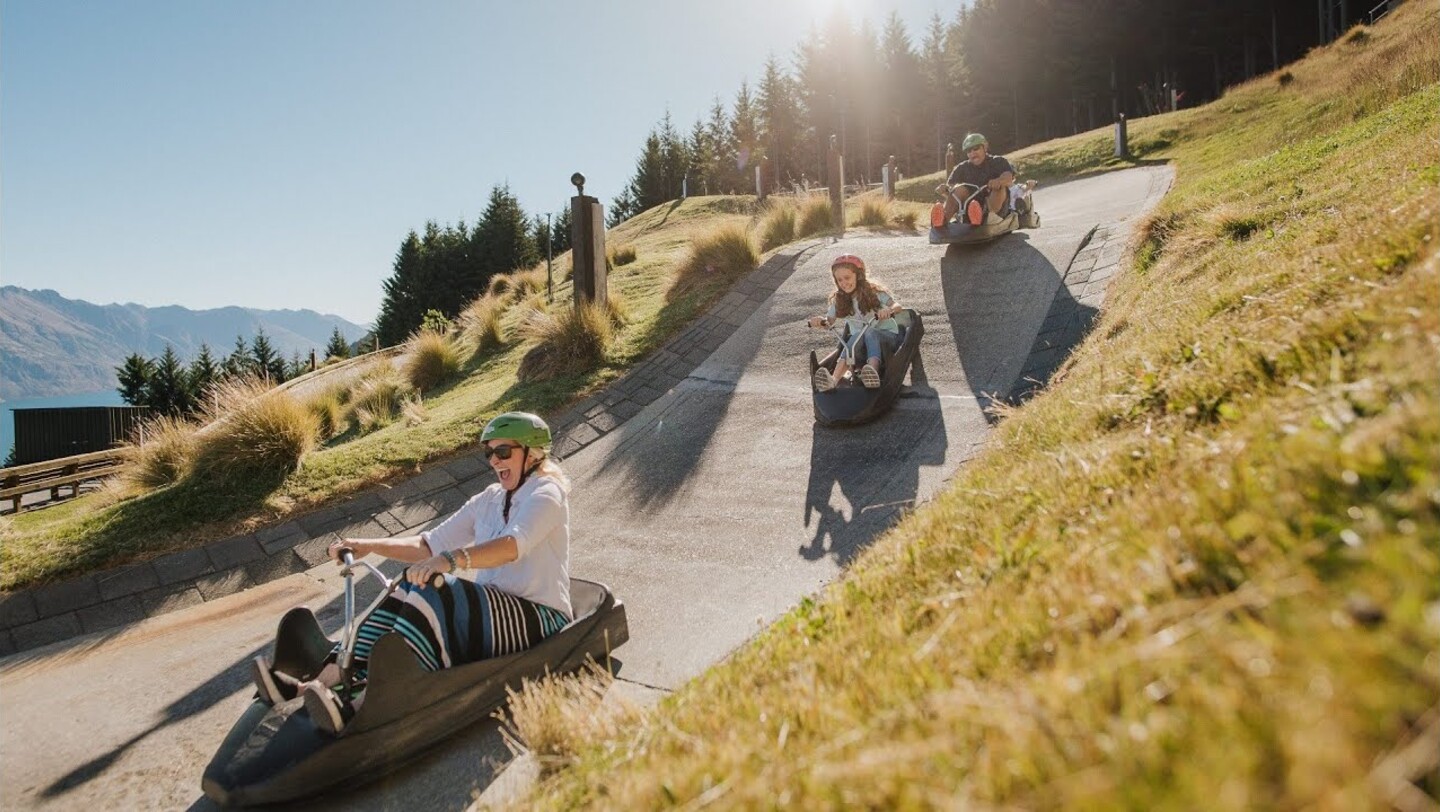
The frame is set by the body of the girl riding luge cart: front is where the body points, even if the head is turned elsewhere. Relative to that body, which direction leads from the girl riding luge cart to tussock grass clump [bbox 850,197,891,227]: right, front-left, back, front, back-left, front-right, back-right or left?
back-right

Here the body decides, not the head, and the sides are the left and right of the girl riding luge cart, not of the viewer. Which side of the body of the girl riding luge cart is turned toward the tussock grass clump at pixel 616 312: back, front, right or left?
right

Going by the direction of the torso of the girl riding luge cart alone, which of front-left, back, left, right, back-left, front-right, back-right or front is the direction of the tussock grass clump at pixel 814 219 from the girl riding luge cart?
back-right

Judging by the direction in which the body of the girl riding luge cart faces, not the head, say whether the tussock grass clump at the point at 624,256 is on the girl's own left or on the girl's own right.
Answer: on the girl's own right

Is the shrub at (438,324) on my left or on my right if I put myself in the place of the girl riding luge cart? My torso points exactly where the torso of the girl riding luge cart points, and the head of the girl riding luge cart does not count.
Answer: on my right

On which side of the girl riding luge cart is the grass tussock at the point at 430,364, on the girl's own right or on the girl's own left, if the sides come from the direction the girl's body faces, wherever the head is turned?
on the girl's own right

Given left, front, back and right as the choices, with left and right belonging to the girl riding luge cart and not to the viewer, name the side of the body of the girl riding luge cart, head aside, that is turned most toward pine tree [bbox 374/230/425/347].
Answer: right

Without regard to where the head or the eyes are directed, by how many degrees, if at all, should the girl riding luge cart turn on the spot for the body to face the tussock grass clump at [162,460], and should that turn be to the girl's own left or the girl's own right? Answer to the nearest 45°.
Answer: approximately 45° to the girl's own right
